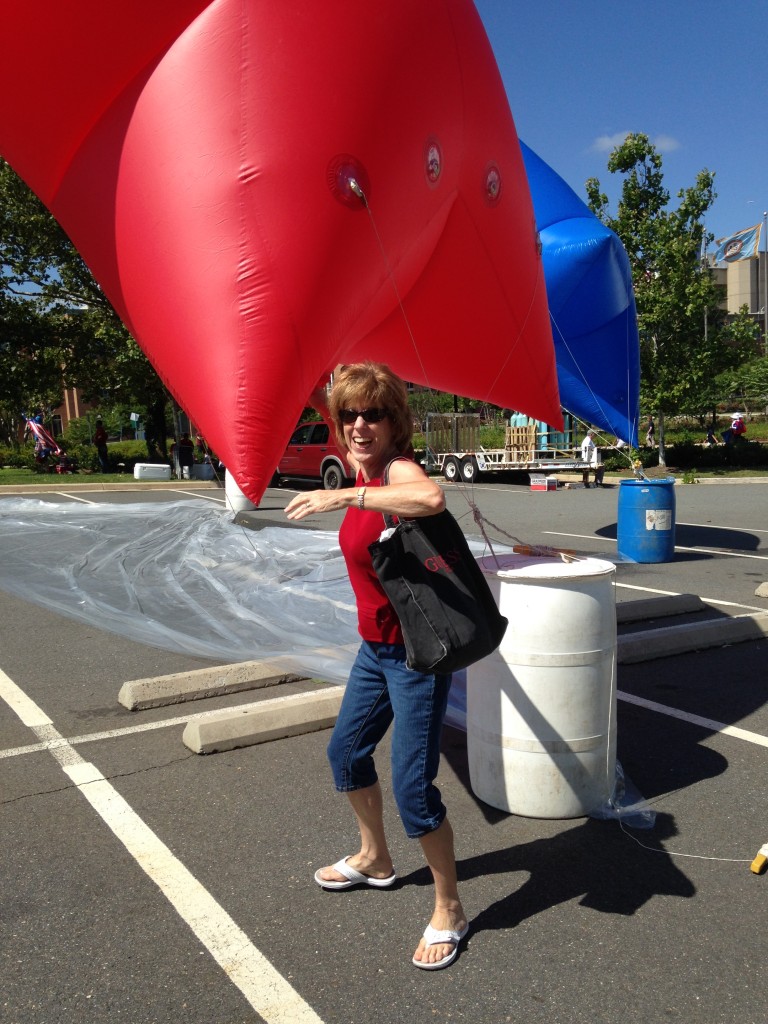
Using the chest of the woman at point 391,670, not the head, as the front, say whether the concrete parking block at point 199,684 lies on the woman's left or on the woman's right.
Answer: on the woman's right

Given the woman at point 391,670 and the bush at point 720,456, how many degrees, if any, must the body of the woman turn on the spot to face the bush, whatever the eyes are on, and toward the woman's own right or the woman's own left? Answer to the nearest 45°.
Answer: approximately 180°

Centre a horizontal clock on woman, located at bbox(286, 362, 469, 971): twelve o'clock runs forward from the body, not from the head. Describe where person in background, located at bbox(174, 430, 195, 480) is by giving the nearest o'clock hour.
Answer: The person in background is roughly at 4 o'clock from the woman.

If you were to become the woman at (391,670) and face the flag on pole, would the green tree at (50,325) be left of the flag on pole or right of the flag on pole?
left

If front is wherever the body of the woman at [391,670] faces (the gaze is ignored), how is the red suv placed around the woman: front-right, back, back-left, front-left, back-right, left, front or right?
back-right

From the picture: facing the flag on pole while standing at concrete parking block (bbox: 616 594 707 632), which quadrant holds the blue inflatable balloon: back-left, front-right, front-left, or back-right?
front-left

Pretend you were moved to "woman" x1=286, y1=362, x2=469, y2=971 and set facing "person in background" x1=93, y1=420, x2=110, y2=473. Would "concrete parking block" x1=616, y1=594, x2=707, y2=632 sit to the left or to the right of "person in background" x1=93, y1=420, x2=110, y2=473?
right

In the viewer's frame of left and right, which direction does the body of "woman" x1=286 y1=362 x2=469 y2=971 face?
facing the viewer and to the left of the viewer

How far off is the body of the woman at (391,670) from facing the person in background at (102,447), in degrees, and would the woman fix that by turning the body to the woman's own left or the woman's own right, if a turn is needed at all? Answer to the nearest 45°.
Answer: approximately 135° to the woman's own right

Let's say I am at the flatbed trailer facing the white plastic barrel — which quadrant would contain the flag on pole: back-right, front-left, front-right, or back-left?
back-left

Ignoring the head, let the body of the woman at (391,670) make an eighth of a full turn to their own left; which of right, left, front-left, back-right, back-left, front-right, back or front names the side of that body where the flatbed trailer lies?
back

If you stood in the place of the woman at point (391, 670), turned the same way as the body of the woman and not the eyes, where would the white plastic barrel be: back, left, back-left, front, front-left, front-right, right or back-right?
back

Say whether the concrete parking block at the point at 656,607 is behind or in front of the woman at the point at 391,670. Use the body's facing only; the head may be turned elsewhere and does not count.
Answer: behind

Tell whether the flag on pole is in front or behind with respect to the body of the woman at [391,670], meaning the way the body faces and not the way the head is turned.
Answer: behind

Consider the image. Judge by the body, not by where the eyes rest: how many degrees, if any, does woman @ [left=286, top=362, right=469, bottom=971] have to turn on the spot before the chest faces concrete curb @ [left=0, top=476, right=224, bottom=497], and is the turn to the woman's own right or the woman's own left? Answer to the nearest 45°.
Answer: approximately 135° to the woman's own right
